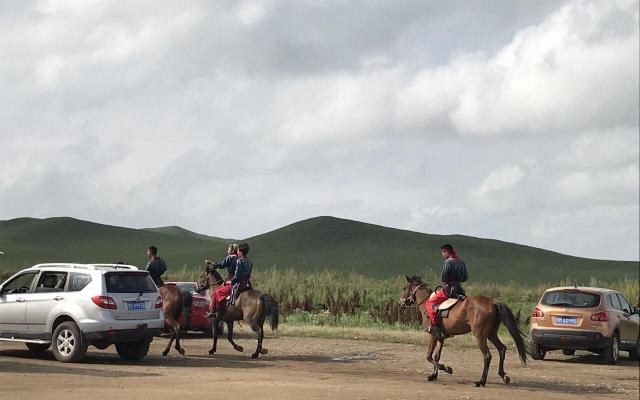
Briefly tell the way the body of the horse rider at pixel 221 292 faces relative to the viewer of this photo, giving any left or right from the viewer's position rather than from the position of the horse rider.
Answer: facing to the left of the viewer

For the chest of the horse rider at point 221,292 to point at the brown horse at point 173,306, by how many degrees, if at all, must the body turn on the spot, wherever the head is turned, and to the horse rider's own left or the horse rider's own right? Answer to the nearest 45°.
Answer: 0° — they already face it

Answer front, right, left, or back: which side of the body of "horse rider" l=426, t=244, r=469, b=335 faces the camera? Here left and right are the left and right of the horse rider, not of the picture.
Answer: left

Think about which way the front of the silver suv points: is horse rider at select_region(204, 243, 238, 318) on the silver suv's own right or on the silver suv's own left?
on the silver suv's own right

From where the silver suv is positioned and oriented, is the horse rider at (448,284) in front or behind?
behind

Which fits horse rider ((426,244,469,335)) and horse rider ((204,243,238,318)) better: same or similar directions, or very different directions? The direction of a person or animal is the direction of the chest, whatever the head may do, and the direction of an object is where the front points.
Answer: same or similar directions

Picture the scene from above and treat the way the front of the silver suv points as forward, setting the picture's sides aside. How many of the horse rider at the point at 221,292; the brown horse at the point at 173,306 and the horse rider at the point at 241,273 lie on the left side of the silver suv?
0

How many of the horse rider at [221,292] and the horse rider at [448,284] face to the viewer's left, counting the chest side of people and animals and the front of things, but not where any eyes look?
2

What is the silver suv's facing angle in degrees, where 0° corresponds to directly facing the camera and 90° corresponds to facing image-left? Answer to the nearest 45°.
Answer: approximately 135°

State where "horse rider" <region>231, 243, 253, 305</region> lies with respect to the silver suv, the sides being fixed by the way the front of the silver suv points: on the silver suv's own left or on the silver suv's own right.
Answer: on the silver suv's own right

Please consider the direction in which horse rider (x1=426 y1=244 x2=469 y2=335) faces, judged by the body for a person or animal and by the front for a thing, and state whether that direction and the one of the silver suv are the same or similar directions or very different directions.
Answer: same or similar directions

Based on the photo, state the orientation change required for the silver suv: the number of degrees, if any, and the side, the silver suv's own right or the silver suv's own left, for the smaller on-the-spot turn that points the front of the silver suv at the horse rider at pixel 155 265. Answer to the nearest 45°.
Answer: approximately 90° to the silver suv's own right
